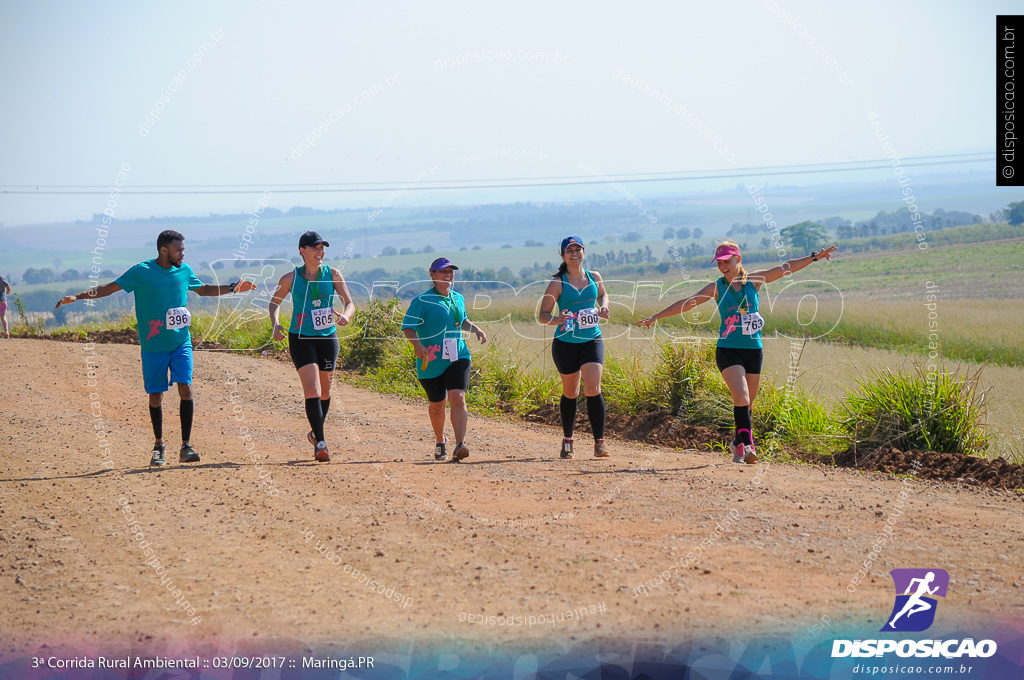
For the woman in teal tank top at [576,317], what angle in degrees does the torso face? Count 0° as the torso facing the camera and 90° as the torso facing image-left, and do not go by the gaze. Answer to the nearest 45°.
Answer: approximately 0°

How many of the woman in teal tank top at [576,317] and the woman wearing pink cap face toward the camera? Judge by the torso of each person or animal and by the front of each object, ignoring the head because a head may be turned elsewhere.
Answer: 2

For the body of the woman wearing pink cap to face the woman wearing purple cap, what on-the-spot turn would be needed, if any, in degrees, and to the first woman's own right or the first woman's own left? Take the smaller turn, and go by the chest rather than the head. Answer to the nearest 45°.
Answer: approximately 90° to the first woman's own right

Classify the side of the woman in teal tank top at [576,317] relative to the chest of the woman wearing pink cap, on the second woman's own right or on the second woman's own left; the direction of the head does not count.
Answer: on the second woman's own right

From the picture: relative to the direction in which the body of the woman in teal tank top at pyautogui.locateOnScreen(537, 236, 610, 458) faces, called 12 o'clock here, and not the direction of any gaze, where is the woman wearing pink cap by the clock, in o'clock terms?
The woman wearing pink cap is roughly at 9 o'clock from the woman in teal tank top.

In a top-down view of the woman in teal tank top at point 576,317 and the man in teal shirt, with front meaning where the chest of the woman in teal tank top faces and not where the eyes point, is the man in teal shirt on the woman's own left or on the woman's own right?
on the woman's own right
